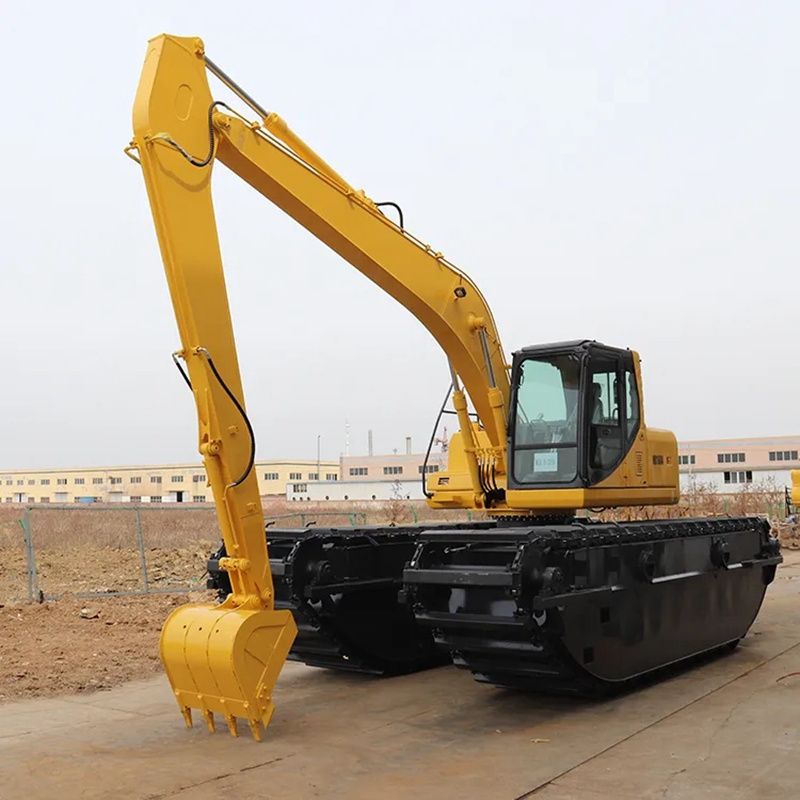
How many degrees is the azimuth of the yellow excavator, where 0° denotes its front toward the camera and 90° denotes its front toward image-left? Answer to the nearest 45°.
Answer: approximately 45°

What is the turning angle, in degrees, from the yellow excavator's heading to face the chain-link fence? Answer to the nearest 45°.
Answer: approximately 90° to its right
